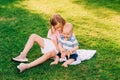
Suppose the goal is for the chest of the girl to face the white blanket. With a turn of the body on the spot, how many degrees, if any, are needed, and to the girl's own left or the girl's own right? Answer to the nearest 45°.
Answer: approximately 135° to the girl's own left

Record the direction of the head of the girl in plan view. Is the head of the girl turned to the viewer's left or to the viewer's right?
to the viewer's right

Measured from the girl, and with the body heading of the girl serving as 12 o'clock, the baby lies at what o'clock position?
The baby is roughly at 8 o'clock from the girl.

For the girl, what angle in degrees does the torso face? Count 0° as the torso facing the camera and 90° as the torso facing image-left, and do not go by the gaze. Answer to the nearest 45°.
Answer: approximately 45°
